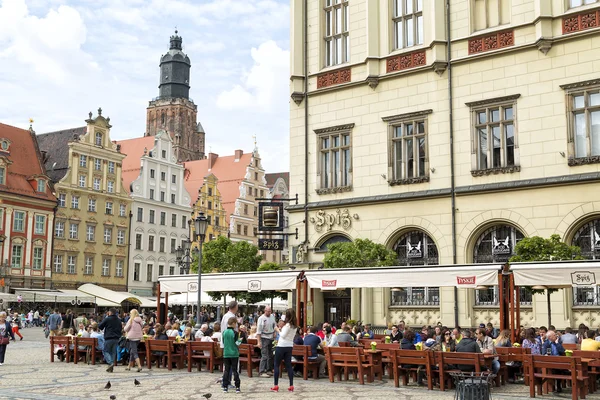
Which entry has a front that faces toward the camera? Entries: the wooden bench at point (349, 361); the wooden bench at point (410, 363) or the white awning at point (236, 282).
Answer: the white awning

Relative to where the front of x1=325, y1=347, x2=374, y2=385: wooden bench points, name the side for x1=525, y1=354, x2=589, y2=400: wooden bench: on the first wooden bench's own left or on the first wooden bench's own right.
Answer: on the first wooden bench's own right

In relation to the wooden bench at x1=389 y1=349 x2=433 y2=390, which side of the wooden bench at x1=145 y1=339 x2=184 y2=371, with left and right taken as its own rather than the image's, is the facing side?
right

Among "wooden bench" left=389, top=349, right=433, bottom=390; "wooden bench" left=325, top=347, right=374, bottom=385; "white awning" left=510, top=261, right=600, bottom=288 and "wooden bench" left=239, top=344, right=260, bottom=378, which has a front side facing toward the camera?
the white awning

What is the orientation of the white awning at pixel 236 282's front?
toward the camera

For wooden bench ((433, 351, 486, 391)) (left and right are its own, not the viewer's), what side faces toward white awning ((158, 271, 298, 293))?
left

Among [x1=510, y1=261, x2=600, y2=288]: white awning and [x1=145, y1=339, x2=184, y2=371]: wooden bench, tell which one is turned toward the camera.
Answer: the white awning

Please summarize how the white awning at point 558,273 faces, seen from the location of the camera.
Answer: facing the viewer

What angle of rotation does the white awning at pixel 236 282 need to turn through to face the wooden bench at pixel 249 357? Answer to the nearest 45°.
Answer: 0° — it already faces it

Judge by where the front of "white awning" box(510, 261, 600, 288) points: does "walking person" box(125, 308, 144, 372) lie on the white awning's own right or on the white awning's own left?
on the white awning's own right

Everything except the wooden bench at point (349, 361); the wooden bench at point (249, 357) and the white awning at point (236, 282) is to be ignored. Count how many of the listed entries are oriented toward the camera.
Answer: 1

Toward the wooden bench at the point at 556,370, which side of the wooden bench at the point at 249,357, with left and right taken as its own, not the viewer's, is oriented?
right

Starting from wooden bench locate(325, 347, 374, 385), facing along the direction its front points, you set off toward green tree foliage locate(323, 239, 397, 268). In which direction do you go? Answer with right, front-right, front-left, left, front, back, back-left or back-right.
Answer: front-left

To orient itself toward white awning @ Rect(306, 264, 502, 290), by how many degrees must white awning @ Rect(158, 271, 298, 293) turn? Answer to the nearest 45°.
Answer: approximately 45° to its left

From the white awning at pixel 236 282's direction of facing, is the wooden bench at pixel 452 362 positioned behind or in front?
in front
